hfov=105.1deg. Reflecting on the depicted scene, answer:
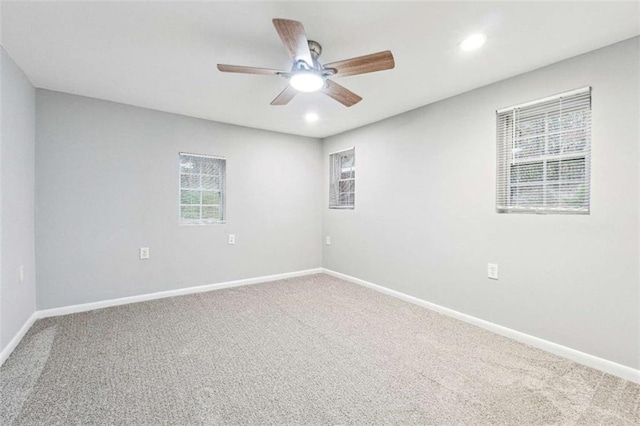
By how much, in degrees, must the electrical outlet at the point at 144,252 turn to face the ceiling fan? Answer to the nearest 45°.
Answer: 0° — it already faces it

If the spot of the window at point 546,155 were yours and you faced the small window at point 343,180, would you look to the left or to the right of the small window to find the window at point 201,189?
left

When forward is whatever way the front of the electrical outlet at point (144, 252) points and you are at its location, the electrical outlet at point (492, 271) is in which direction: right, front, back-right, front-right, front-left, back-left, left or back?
front-left

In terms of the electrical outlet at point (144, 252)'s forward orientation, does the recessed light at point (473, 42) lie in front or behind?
in front

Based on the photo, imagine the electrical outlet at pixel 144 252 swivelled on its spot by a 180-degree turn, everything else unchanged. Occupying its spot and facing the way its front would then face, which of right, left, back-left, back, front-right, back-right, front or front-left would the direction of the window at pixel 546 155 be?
back-right

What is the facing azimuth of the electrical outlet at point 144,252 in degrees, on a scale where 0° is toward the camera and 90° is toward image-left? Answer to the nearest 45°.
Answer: approximately 0°

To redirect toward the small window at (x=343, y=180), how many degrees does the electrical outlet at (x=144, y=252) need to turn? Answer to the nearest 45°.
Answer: approximately 90° to its left

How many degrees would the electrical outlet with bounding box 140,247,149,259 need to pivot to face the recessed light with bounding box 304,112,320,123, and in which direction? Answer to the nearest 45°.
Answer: approximately 45° to its left
